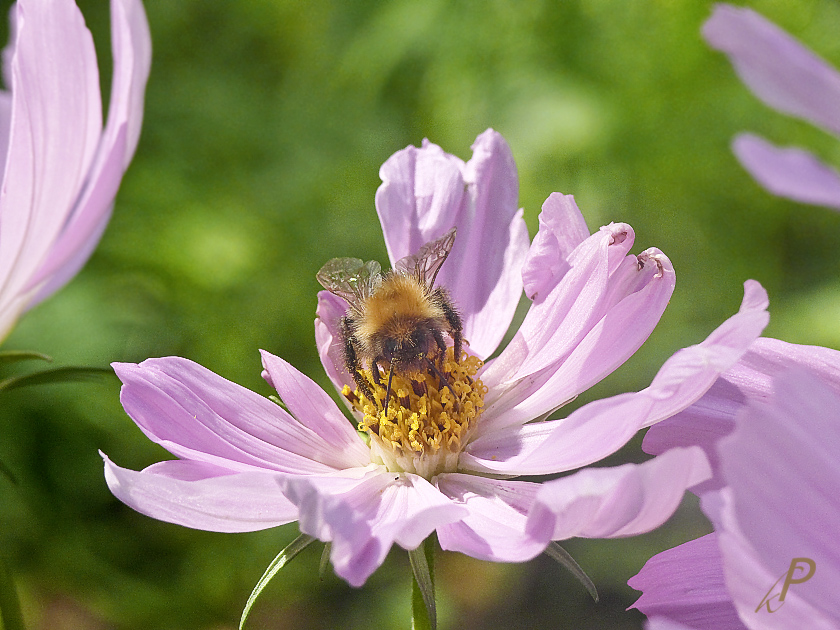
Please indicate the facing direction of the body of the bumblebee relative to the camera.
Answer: toward the camera
